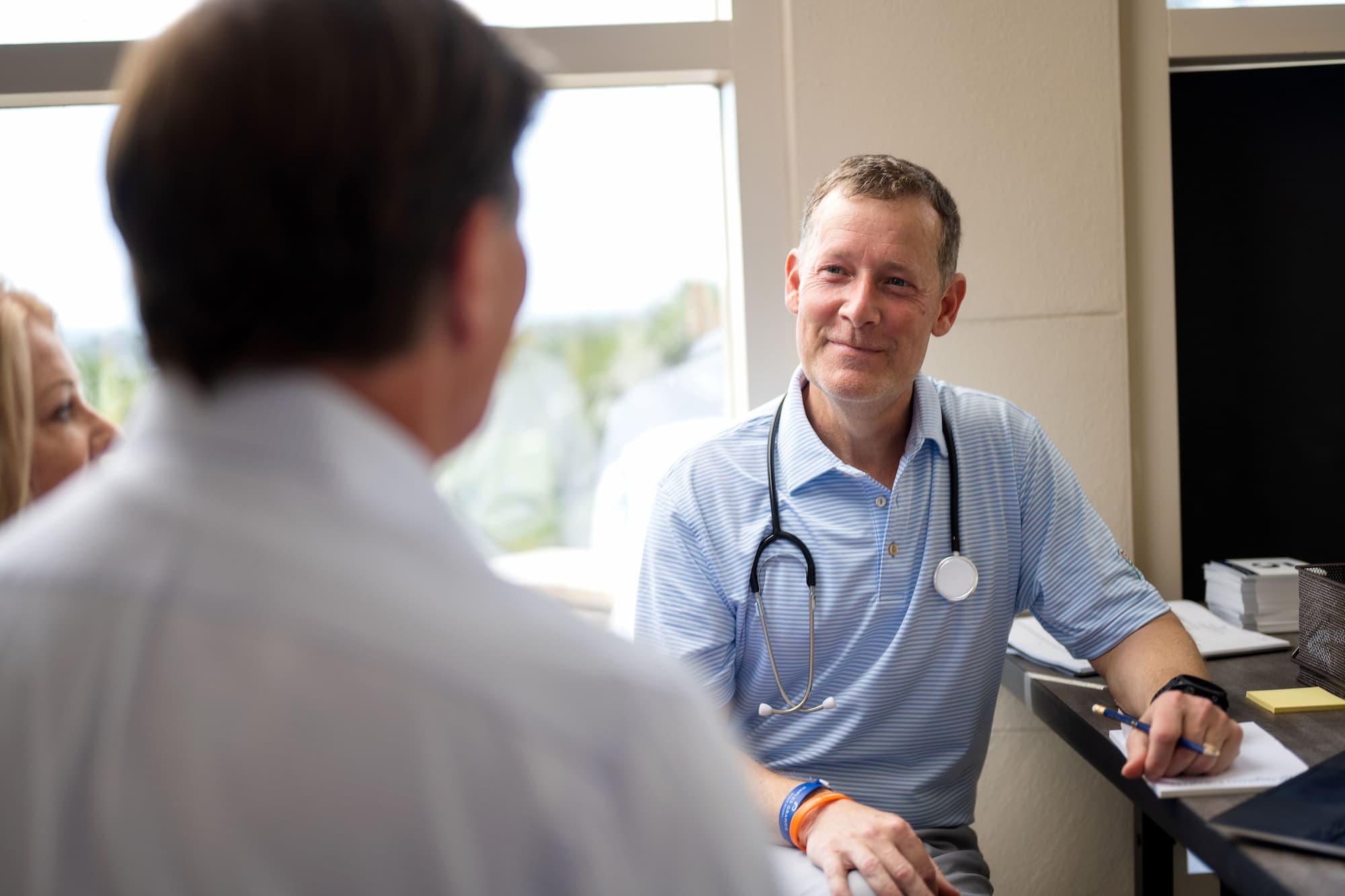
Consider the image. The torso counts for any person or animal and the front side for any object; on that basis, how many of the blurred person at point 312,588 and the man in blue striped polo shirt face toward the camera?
1

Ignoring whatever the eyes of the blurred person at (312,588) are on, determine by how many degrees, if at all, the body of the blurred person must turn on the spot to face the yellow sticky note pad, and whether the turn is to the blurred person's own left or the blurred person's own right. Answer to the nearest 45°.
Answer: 0° — they already face it

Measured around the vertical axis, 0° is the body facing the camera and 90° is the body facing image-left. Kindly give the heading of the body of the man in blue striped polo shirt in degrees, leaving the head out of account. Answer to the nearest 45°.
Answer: approximately 0°

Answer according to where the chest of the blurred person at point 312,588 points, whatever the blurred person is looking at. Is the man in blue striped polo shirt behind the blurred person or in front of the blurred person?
in front

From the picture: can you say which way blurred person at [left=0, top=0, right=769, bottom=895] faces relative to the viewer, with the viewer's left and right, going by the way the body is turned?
facing away from the viewer and to the right of the viewer

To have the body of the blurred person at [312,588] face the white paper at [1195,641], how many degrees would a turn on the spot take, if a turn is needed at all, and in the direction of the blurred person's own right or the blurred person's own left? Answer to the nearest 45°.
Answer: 0° — they already face it

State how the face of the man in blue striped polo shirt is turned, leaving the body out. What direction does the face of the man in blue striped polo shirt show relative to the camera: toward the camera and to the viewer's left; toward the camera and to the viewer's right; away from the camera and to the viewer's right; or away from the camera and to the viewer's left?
toward the camera and to the viewer's left

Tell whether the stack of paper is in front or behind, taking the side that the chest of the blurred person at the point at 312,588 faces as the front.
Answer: in front
